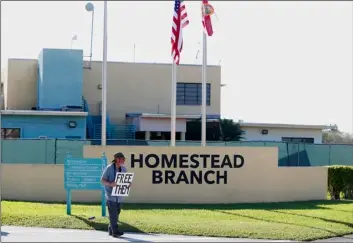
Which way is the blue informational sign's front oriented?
toward the camera

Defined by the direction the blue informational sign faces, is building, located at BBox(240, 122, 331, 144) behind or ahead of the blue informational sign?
behind

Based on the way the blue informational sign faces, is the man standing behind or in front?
in front

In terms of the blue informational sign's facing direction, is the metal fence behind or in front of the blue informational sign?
behind

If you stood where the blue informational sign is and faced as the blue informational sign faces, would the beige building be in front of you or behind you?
behind

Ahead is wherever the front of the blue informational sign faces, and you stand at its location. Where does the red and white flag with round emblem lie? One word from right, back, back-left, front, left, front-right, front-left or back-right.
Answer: back-left

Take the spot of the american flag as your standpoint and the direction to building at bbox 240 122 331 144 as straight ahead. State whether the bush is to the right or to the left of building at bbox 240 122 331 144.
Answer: right

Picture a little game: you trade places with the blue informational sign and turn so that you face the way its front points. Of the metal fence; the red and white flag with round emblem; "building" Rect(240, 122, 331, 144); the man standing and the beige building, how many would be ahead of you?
1

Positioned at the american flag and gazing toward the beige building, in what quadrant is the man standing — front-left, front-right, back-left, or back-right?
back-left

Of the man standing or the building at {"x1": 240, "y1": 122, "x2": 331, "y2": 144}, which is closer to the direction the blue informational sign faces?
the man standing

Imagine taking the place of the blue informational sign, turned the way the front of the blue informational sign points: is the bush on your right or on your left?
on your left
